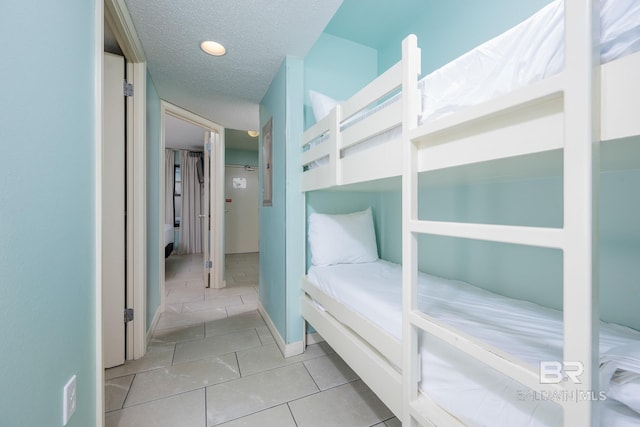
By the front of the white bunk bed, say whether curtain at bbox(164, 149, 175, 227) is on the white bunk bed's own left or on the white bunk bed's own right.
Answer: on the white bunk bed's own right

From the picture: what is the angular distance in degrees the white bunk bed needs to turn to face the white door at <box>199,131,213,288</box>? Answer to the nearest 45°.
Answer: approximately 90° to its right

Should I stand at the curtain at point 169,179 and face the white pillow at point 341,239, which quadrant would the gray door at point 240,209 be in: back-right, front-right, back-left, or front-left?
front-left
